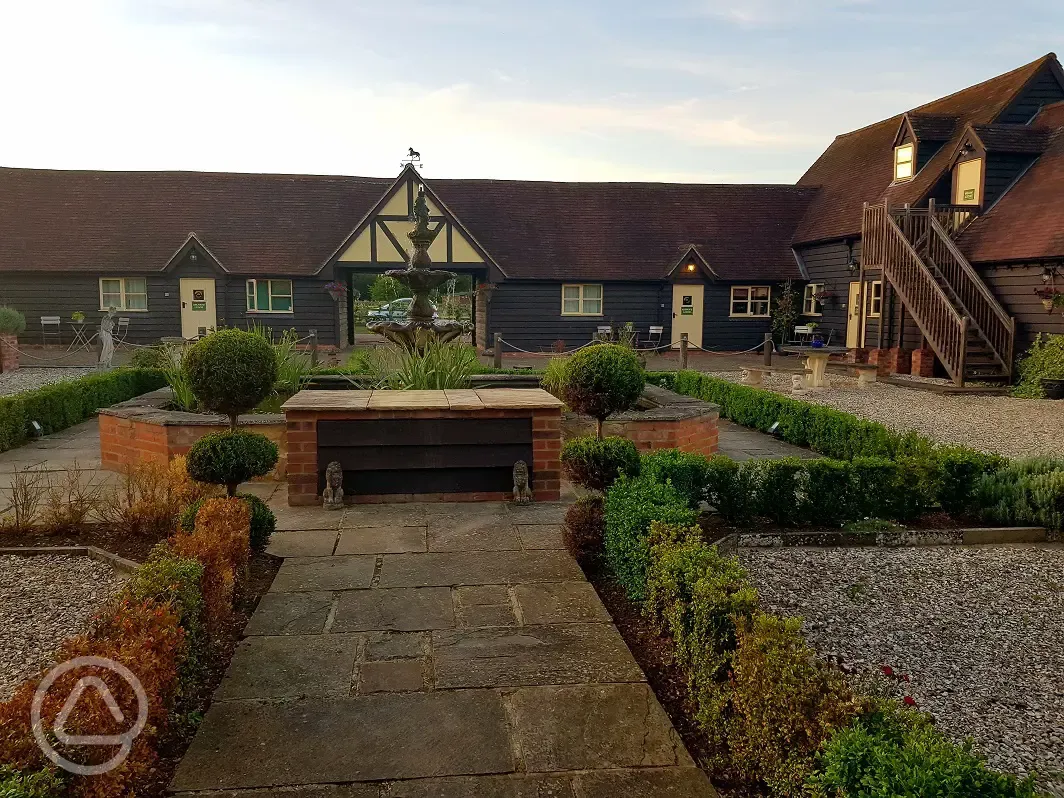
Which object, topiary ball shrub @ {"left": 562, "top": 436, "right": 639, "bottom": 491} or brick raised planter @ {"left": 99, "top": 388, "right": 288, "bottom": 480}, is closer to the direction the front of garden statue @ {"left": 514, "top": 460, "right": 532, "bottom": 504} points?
the topiary ball shrub

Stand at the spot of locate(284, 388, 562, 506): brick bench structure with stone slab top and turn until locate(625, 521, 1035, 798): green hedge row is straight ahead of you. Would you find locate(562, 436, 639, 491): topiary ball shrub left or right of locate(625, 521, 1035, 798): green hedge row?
left

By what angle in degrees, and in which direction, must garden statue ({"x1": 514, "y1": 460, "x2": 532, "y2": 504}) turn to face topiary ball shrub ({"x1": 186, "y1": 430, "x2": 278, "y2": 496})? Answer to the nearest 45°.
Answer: approximately 45° to its right

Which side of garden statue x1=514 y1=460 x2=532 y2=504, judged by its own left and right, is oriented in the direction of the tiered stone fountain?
back

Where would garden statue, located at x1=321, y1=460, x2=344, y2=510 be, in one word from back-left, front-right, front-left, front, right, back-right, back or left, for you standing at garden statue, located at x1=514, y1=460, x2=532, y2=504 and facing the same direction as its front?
right

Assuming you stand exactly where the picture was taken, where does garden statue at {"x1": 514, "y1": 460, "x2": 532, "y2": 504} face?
facing the viewer

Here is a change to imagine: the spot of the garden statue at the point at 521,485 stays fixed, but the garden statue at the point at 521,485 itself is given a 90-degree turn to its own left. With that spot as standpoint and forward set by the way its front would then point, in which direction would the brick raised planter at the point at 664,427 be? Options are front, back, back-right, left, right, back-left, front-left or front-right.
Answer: front-left

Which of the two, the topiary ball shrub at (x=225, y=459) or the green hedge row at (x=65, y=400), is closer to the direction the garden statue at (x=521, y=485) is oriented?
the topiary ball shrub

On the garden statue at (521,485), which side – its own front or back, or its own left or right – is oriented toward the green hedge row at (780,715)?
front

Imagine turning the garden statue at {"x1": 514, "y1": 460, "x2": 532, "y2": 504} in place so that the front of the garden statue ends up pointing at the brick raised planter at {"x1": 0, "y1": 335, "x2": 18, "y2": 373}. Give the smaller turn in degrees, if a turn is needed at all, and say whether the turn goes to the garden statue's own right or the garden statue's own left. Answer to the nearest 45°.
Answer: approximately 135° to the garden statue's own right

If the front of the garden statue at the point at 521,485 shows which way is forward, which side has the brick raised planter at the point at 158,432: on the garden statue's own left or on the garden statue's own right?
on the garden statue's own right

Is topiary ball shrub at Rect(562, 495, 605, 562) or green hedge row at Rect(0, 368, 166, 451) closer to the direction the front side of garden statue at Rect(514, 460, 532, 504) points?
the topiary ball shrub

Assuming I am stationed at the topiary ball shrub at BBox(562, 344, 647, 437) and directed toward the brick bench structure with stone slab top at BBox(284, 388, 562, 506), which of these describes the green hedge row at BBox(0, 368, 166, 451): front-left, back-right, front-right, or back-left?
front-right

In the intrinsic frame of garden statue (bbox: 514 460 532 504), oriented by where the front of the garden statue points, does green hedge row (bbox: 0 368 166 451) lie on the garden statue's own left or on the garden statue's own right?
on the garden statue's own right

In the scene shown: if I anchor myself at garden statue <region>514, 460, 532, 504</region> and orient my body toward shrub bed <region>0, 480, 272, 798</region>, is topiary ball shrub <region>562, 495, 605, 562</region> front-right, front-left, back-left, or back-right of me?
front-left

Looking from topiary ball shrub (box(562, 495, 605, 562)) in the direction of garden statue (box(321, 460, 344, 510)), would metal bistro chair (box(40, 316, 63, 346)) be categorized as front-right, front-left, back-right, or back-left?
front-right

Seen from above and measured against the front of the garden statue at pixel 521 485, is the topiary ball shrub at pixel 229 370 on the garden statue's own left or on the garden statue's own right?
on the garden statue's own right
